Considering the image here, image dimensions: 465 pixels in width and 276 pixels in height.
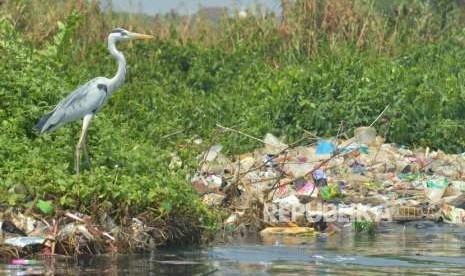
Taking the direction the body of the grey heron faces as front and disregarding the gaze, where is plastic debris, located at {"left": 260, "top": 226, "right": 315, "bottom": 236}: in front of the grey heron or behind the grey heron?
in front

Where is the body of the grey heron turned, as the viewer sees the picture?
to the viewer's right

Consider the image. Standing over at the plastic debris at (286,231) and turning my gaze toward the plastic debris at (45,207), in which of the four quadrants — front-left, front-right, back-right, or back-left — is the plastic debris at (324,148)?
back-right

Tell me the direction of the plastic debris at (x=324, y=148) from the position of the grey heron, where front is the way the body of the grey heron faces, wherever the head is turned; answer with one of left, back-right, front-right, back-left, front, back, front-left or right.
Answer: front-left
